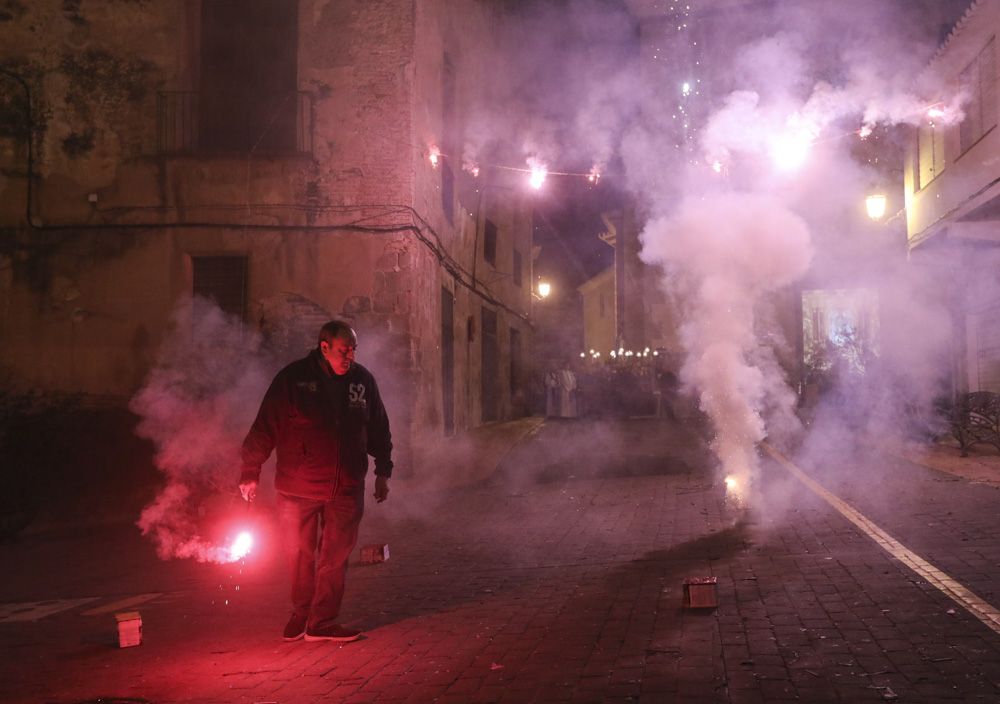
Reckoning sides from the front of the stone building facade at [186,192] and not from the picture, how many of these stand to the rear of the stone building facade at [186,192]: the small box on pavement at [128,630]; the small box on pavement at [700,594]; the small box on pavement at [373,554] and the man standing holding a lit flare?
0

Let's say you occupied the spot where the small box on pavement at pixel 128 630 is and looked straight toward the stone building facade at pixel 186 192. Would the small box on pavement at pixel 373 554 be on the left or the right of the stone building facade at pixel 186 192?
right

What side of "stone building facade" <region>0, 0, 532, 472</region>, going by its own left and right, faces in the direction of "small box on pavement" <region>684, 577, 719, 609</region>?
front

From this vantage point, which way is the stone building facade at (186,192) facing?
toward the camera

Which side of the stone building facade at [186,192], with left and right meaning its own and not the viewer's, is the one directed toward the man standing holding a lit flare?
front

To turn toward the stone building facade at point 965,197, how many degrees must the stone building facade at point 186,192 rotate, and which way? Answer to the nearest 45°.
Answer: approximately 90° to its left

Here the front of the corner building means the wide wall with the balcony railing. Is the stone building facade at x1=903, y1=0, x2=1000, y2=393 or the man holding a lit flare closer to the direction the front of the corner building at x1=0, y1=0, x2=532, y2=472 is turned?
the man holding a lit flare

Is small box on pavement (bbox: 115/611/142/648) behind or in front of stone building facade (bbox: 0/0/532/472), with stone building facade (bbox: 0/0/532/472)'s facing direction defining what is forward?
in front

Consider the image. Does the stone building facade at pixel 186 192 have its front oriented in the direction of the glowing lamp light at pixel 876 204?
no

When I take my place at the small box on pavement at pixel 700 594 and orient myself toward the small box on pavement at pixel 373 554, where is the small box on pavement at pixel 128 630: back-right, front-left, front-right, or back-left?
front-left

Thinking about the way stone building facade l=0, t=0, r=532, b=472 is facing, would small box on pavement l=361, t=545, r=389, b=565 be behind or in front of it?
in front

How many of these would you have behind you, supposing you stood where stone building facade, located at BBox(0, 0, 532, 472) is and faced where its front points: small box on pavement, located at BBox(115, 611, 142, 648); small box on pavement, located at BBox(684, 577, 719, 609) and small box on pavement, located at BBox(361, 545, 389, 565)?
0

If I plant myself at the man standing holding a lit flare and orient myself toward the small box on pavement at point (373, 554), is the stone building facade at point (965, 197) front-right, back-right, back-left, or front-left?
front-right
